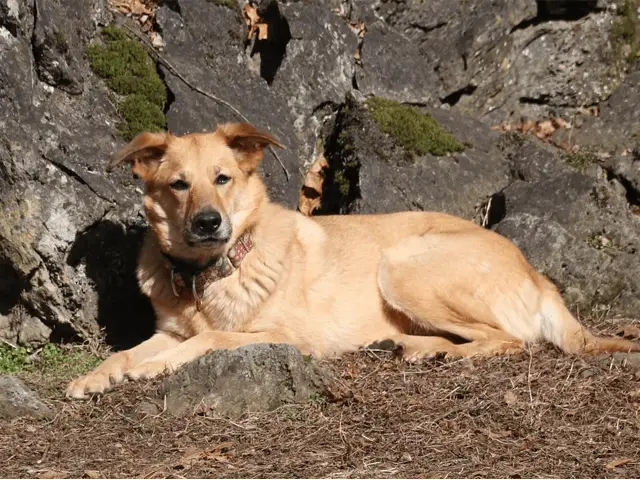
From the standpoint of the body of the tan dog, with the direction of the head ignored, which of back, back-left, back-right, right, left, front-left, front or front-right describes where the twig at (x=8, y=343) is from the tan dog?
front

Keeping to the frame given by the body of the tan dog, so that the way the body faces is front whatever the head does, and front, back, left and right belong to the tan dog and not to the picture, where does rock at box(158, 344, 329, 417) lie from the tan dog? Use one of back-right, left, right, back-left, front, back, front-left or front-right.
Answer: left

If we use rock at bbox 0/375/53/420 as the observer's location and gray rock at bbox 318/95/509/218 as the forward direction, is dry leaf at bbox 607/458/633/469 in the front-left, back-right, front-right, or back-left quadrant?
front-right

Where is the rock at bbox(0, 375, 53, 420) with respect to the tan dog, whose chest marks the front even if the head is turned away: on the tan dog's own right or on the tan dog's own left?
on the tan dog's own left

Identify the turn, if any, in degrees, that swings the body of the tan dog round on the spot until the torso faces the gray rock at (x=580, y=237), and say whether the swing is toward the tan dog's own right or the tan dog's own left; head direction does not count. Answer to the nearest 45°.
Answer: approximately 135° to the tan dog's own right

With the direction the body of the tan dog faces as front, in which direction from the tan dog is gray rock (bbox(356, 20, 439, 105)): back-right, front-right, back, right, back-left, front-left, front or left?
right

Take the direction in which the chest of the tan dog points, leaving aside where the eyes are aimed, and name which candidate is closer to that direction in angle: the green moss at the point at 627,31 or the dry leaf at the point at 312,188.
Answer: the dry leaf

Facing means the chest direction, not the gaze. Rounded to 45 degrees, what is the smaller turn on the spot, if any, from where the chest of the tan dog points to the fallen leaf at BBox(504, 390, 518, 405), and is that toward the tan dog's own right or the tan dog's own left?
approximately 135° to the tan dog's own left

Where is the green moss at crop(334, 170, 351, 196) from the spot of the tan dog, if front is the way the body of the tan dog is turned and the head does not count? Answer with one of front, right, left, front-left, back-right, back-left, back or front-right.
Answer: right

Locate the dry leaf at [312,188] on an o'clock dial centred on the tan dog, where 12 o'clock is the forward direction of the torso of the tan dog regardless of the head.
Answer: The dry leaf is roughly at 3 o'clock from the tan dog.

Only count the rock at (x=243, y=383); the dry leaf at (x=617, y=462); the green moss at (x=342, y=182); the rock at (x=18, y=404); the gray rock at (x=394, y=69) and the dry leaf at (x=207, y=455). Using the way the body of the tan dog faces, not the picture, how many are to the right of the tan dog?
2

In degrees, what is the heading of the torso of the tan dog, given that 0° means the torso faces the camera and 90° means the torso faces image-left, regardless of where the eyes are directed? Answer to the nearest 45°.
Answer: approximately 90°

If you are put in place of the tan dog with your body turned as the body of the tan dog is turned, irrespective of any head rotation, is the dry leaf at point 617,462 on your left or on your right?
on your left

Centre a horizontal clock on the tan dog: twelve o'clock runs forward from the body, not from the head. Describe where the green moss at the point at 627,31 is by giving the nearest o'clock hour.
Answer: The green moss is roughly at 4 o'clock from the tan dog.

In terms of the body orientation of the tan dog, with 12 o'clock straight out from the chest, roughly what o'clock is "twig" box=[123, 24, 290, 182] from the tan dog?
The twig is roughly at 2 o'clock from the tan dog.

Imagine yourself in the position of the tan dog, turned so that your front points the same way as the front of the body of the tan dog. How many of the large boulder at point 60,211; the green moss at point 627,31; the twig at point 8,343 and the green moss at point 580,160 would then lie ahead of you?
2
